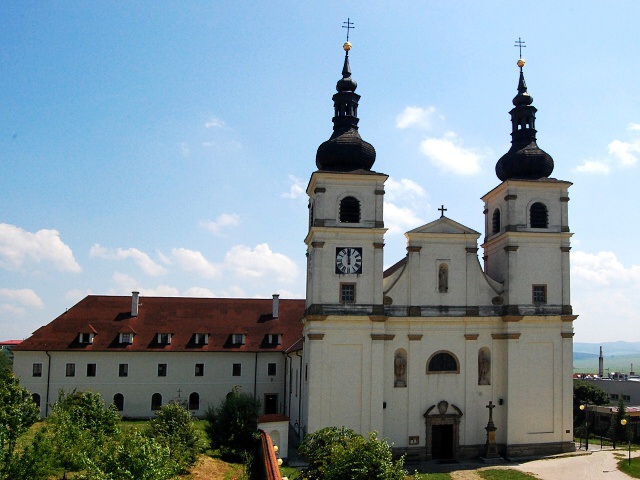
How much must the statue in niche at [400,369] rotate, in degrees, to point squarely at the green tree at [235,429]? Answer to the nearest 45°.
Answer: approximately 90° to its right

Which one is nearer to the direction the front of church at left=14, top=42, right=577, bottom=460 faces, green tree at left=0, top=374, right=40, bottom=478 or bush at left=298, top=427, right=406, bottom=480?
the bush

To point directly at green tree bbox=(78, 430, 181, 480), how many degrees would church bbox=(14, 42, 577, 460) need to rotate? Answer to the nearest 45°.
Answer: approximately 45° to its right

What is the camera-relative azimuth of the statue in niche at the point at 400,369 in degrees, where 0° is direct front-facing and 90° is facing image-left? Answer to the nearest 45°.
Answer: approximately 0°

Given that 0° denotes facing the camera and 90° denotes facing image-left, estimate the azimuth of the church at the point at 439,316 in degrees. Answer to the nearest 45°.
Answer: approximately 0°

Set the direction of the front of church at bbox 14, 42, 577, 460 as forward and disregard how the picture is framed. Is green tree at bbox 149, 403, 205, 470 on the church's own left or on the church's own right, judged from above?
on the church's own right

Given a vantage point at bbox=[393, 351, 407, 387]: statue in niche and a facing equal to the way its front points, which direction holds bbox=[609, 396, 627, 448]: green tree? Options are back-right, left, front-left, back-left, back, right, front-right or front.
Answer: back-left
